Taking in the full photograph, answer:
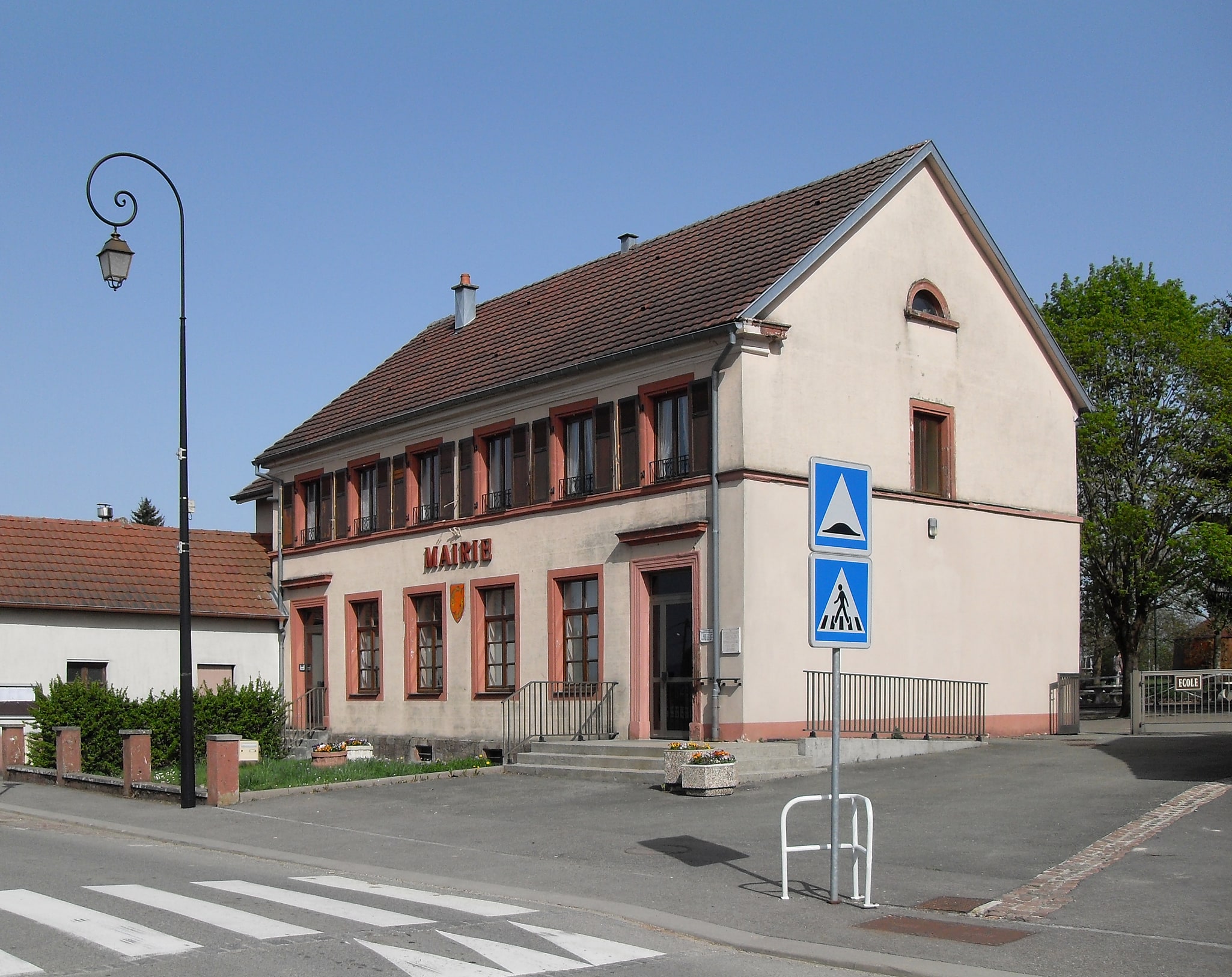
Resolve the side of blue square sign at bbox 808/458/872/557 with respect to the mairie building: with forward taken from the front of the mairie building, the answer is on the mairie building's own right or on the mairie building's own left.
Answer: on the mairie building's own left

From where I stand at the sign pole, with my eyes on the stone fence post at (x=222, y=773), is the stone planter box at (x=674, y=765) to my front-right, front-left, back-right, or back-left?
front-right

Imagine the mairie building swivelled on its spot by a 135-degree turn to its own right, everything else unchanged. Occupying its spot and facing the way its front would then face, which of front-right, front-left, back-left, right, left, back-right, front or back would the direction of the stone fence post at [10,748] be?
left

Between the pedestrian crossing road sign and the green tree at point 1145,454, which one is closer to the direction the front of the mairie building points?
the pedestrian crossing road sign

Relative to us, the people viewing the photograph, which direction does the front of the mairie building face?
facing the viewer and to the left of the viewer

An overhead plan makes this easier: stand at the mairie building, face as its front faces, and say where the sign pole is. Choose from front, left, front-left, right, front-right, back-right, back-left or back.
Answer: front-left

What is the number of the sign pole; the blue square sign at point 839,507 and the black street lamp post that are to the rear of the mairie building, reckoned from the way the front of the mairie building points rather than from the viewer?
0

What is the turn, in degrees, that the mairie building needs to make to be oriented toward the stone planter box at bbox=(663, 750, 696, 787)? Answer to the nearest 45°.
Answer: approximately 45° to its left

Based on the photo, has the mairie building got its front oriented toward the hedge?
no

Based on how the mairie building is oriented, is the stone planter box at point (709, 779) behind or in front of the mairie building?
in front

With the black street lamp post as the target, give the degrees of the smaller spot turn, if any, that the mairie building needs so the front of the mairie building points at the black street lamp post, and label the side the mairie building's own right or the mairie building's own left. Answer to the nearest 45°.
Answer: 0° — it already faces it

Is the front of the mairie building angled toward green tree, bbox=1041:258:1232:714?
no

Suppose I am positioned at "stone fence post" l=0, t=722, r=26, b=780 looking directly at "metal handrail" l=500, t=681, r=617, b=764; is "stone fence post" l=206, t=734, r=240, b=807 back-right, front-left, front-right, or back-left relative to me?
front-right

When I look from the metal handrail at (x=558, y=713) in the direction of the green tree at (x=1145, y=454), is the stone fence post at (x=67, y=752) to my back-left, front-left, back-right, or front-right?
back-left

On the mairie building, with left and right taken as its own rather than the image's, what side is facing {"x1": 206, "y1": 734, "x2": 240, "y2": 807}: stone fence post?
front
